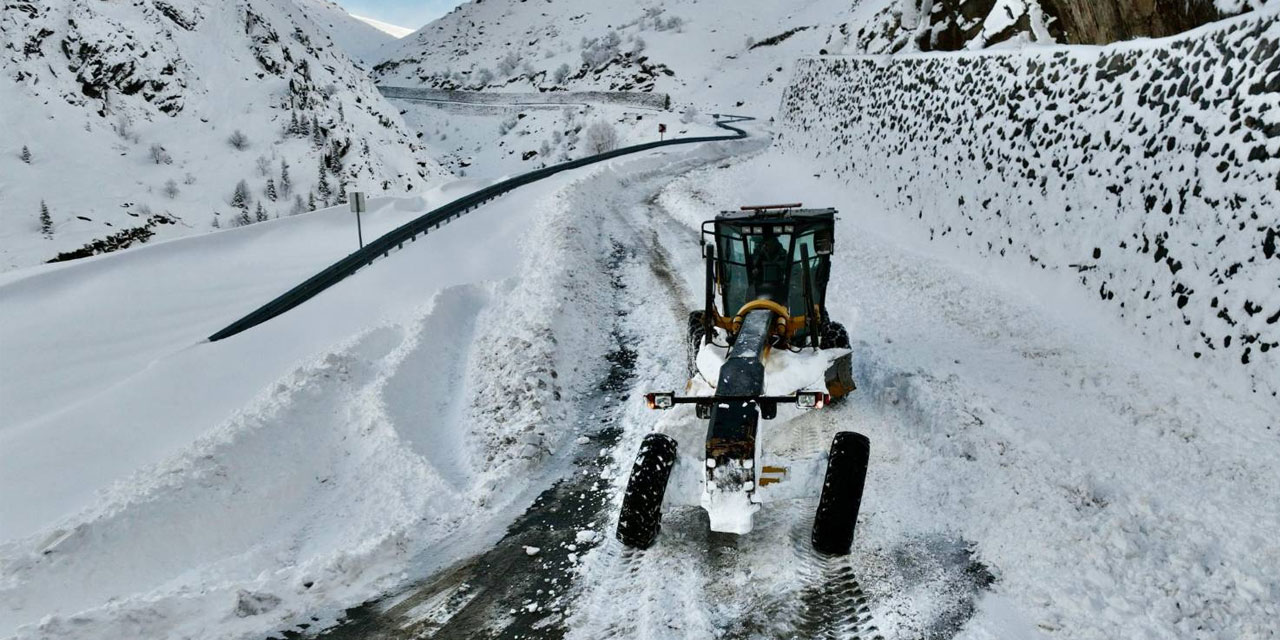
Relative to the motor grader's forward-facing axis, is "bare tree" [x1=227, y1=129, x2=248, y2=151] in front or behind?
behind

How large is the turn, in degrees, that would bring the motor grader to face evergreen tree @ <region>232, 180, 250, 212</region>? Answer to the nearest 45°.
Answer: approximately 135° to its right

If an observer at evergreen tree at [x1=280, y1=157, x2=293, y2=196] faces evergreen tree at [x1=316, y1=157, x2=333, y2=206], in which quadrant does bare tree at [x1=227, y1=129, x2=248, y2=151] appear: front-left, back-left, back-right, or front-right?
back-left

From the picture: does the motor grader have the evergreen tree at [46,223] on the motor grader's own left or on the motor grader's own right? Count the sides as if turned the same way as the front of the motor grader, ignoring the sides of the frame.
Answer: on the motor grader's own right

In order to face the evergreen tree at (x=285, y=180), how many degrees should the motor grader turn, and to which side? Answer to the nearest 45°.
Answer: approximately 135° to its right

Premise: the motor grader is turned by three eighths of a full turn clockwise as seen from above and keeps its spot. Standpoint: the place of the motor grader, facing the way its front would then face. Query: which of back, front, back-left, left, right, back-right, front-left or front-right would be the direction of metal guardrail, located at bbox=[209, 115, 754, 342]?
front

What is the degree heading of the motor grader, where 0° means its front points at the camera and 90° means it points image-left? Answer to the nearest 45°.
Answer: approximately 0°

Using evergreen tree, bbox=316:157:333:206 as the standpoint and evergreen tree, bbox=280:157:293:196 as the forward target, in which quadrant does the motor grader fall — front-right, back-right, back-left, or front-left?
back-left
